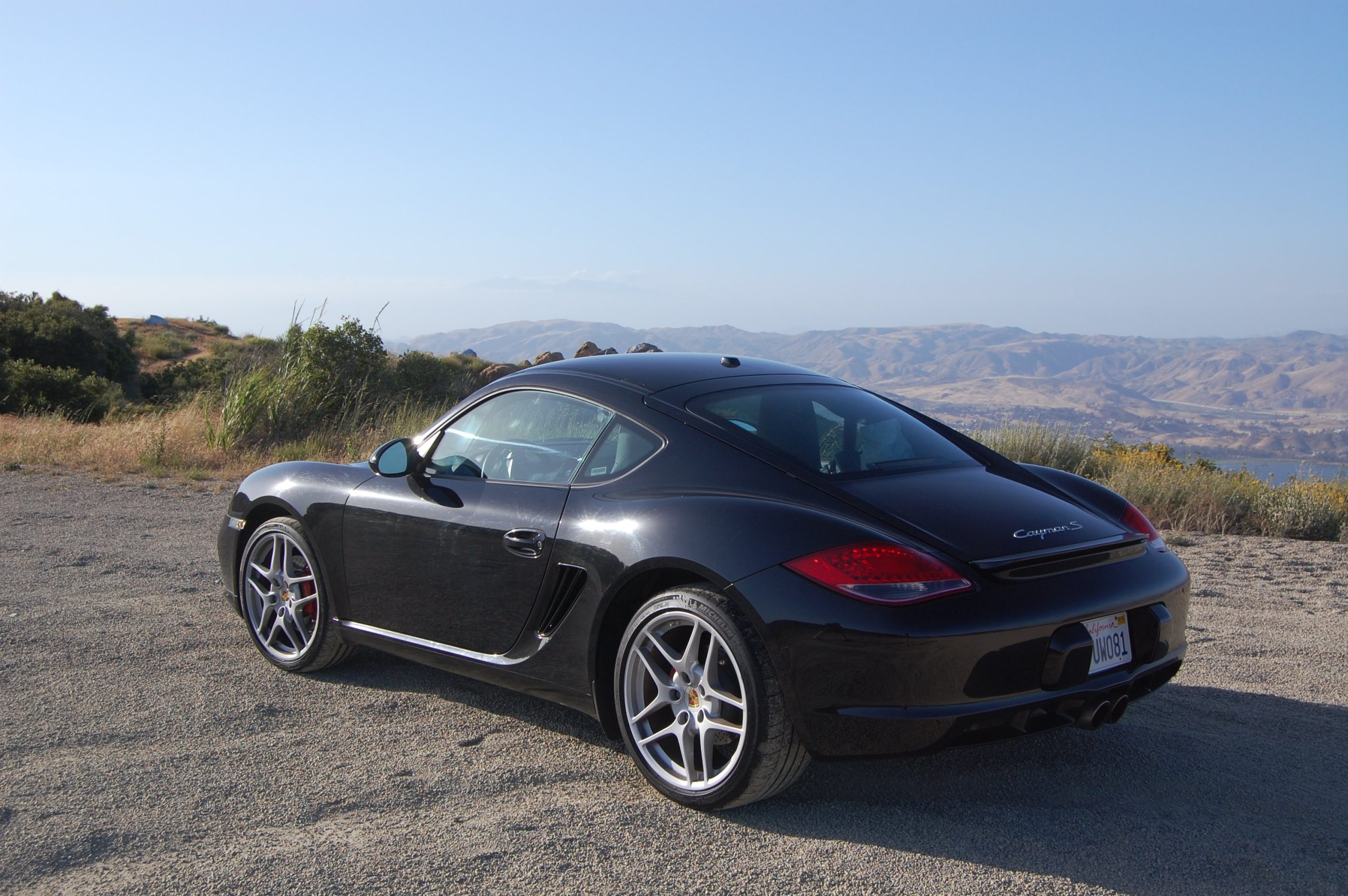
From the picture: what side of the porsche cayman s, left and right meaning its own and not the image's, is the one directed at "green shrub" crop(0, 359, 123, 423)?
front

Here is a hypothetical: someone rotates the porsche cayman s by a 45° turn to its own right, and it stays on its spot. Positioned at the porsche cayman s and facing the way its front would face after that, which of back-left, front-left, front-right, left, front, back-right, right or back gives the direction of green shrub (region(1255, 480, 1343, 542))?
front-right

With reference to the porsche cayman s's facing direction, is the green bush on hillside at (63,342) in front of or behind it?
in front

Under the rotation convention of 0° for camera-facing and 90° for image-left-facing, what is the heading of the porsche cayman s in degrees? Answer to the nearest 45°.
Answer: approximately 135°

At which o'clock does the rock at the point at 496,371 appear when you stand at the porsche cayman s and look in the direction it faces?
The rock is roughly at 1 o'clock from the porsche cayman s.

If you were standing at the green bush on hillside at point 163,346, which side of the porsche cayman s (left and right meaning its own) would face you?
front

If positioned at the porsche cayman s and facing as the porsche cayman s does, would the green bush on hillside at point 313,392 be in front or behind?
in front
